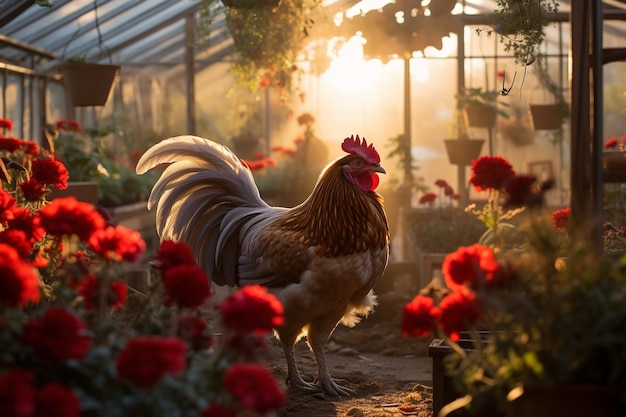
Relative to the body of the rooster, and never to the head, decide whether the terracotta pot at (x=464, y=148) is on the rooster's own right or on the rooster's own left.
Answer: on the rooster's own left

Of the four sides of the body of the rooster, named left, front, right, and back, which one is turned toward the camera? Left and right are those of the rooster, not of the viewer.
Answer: right

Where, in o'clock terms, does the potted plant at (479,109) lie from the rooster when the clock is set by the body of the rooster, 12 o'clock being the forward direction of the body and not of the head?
The potted plant is roughly at 10 o'clock from the rooster.

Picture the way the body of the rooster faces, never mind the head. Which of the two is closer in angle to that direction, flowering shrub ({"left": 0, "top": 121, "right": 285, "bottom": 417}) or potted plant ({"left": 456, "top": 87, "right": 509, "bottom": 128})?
the potted plant

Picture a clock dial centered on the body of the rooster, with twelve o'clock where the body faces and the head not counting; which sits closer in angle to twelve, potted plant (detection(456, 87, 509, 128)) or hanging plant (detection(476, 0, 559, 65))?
the hanging plant

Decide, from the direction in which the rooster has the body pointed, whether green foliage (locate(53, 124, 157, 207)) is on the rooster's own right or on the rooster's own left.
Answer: on the rooster's own left

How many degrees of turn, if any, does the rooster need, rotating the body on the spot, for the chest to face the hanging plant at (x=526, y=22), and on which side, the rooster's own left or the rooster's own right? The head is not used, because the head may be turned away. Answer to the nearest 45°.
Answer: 0° — it already faces it

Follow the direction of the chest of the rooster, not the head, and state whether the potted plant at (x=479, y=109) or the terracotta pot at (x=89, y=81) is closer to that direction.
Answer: the potted plant

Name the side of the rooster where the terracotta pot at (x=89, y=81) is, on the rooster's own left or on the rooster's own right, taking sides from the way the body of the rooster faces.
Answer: on the rooster's own left

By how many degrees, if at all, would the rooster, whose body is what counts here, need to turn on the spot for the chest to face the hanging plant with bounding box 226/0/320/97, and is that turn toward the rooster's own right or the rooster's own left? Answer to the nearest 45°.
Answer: approximately 90° to the rooster's own left
